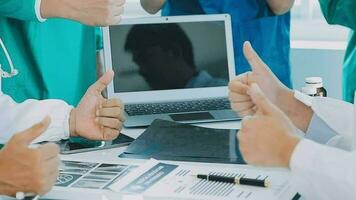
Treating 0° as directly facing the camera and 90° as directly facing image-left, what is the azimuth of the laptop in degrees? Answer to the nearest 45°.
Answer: approximately 0°

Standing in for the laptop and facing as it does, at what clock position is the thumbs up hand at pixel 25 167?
The thumbs up hand is roughly at 1 o'clock from the laptop.

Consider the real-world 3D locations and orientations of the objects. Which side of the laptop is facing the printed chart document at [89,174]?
front

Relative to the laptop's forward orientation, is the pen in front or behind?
in front

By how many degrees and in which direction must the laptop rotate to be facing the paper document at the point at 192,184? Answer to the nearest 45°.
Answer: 0° — it already faces it
